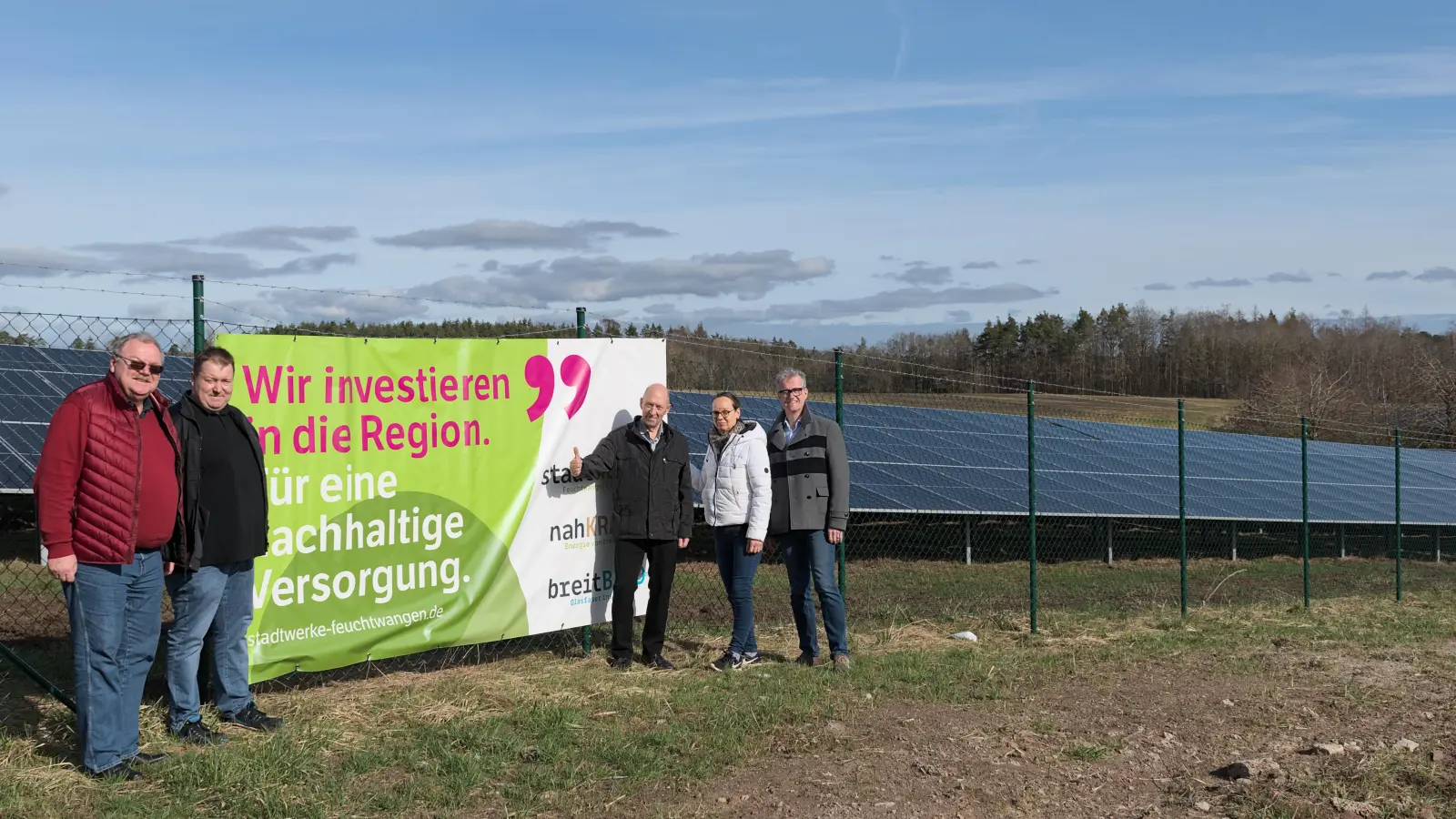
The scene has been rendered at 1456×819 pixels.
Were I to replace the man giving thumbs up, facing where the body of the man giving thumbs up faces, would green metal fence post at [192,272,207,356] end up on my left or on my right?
on my right

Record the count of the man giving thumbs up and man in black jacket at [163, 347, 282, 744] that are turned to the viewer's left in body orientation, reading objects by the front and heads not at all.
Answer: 0

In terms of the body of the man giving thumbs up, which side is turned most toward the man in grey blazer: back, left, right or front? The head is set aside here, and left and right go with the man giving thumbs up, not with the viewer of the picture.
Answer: left

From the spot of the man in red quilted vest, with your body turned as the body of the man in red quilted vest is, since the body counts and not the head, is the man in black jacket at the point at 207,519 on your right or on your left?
on your left

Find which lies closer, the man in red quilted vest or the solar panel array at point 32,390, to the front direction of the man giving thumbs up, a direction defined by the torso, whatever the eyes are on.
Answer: the man in red quilted vest

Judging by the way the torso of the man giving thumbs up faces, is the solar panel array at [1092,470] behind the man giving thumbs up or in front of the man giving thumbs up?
behind

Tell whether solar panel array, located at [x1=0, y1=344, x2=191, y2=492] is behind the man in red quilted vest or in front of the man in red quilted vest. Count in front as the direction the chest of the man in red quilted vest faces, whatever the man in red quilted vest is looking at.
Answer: behind

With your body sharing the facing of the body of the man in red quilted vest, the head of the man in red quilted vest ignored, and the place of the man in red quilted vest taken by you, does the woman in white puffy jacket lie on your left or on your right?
on your left

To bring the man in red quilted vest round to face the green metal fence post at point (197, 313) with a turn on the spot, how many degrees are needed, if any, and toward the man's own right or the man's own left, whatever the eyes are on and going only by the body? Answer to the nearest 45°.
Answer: approximately 135° to the man's own left

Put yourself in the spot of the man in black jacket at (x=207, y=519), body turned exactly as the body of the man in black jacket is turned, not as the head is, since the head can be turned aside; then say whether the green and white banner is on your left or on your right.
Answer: on your left

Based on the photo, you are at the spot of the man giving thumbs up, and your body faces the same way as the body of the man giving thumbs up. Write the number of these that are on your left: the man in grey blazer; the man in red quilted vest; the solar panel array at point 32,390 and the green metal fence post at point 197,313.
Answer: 1

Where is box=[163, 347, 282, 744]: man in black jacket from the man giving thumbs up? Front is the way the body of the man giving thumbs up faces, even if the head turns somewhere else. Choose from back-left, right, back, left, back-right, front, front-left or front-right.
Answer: front-right

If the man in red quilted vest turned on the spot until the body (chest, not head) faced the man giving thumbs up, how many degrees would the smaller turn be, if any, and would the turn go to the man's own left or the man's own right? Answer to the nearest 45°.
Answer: approximately 90° to the man's own left

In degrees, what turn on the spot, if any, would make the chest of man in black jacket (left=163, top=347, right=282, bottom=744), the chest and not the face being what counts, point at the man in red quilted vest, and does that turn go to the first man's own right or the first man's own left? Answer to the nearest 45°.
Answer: approximately 90° to the first man's own right
